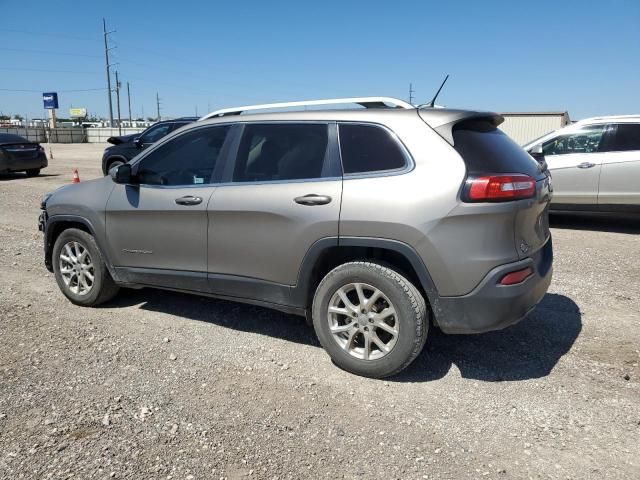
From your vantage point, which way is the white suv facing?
to the viewer's left

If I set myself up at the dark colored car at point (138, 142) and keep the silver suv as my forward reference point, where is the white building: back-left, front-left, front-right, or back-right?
back-left

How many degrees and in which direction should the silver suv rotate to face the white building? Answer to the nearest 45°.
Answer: approximately 90° to its right

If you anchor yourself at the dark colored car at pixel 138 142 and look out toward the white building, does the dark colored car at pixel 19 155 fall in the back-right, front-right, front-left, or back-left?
back-left

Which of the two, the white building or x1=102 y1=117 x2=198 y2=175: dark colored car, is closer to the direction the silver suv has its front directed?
the dark colored car

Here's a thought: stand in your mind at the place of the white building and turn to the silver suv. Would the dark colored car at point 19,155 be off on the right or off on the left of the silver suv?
right

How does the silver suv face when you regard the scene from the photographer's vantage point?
facing away from the viewer and to the left of the viewer

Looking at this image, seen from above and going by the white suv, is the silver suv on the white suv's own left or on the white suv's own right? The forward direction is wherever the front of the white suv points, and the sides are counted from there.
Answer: on the white suv's own left

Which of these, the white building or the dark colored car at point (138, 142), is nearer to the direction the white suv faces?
the dark colored car

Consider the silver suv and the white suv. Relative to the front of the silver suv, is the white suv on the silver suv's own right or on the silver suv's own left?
on the silver suv's own right

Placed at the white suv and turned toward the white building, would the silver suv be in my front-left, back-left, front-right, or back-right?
back-left
